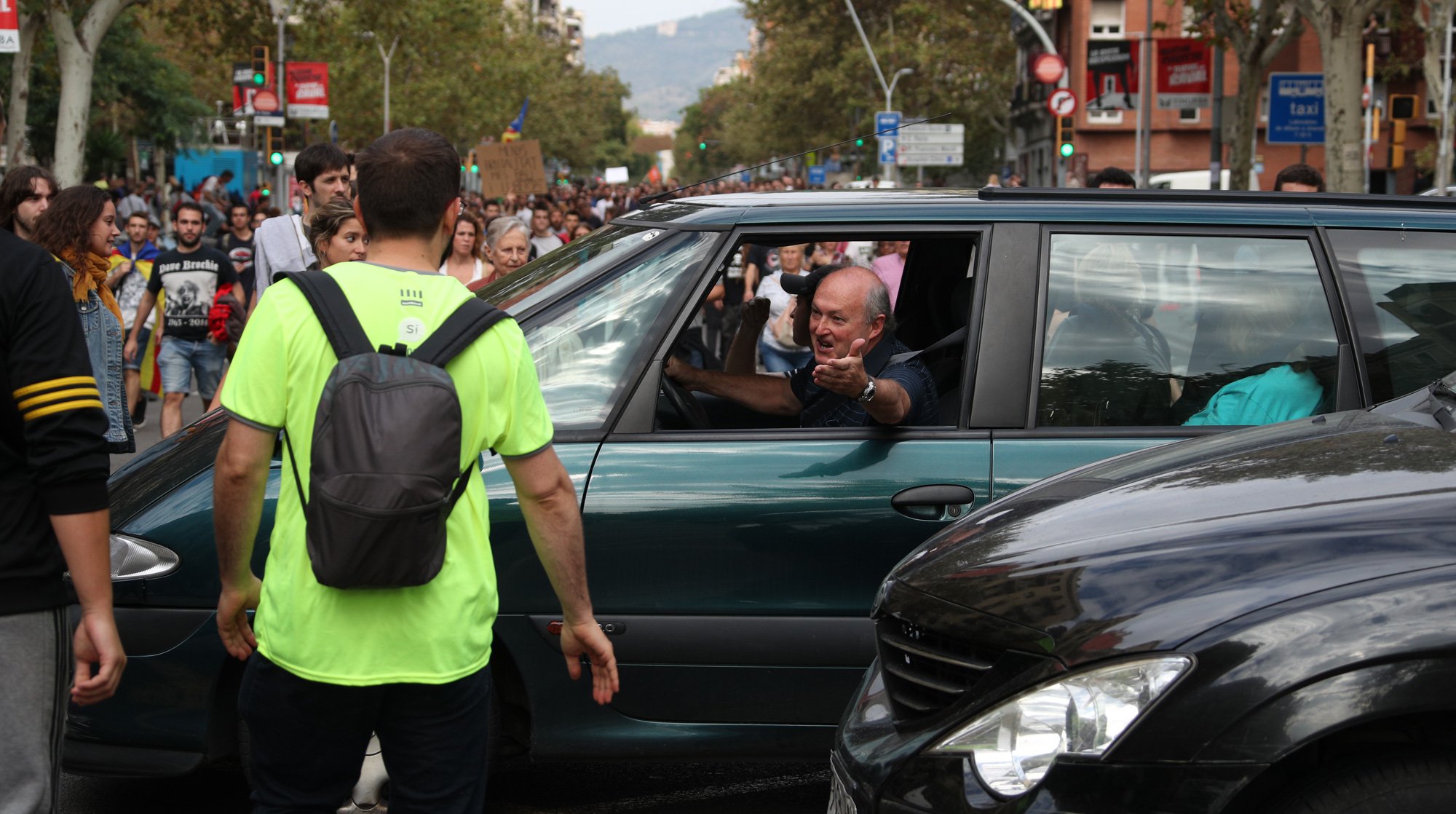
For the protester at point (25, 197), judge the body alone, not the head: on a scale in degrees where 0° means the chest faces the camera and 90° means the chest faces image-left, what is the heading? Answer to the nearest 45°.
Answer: approximately 315°

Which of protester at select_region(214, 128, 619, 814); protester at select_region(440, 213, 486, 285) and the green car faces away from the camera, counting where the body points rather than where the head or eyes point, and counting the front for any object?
protester at select_region(214, 128, 619, 814)

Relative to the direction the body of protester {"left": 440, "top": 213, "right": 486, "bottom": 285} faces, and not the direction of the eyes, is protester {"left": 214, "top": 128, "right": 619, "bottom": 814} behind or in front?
in front

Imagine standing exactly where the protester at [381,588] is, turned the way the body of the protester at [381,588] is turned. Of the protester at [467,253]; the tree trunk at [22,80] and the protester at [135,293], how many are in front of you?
3

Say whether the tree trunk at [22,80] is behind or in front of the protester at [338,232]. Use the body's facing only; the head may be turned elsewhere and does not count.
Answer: behind

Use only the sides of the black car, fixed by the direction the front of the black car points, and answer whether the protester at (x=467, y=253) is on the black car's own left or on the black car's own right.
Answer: on the black car's own right

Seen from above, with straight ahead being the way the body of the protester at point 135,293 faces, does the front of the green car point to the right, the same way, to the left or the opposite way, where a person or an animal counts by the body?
to the right

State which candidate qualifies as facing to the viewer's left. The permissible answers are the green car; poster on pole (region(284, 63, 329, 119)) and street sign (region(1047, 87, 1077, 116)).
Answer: the green car
